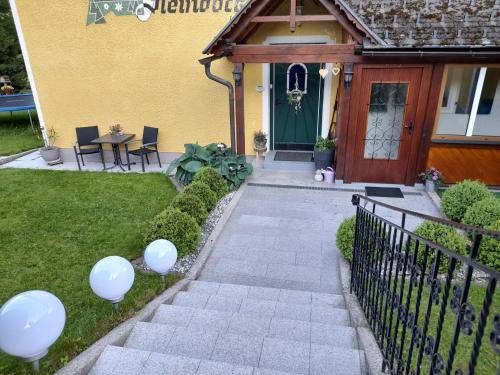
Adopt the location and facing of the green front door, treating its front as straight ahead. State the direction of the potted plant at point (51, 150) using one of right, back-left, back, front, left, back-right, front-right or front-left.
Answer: right

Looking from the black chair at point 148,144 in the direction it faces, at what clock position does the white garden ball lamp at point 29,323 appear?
The white garden ball lamp is roughly at 11 o'clock from the black chair.

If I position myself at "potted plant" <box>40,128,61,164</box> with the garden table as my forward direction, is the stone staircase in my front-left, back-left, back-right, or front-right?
front-right

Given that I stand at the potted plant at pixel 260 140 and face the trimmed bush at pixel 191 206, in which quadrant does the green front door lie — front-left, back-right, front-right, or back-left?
back-left

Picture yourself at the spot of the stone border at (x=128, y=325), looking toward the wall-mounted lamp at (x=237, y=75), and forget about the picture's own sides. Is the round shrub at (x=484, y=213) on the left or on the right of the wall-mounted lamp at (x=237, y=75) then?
right

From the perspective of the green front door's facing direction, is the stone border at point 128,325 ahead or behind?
ahead

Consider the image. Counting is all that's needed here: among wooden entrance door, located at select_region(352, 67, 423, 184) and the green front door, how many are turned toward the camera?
2

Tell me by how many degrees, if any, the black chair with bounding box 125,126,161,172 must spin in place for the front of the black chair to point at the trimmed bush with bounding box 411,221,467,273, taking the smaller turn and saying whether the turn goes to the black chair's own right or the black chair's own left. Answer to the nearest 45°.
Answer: approximately 90° to the black chair's own left

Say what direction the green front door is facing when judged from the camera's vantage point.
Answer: facing the viewer

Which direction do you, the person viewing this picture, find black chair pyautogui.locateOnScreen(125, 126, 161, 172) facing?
facing the viewer and to the left of the viewer

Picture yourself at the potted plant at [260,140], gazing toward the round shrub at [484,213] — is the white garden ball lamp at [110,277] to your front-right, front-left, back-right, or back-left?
front-right

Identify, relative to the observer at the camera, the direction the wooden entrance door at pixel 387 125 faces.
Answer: facing the viewer
